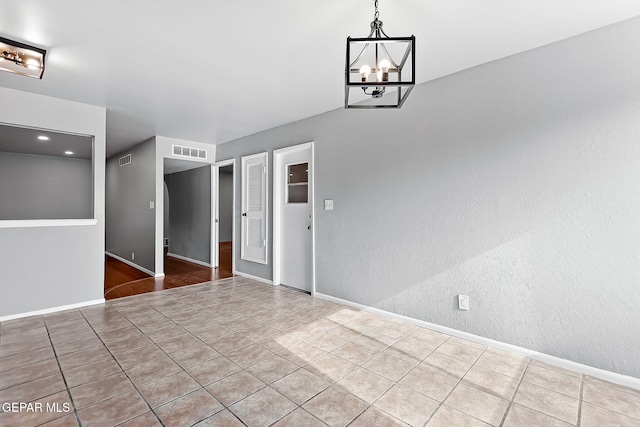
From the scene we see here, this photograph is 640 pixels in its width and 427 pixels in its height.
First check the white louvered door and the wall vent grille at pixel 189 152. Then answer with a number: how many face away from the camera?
0

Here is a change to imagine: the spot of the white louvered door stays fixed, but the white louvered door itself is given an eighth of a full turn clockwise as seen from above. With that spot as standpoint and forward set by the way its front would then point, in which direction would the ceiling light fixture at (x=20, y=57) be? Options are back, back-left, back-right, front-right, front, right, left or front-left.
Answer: front-left

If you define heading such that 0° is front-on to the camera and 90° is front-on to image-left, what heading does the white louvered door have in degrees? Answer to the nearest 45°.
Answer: approximately 45°

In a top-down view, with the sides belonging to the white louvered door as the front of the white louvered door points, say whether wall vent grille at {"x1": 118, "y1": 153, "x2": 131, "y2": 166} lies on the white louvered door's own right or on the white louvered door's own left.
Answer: on the white louvered door's own right

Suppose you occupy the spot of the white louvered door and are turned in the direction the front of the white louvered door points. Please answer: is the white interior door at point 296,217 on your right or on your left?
on your left

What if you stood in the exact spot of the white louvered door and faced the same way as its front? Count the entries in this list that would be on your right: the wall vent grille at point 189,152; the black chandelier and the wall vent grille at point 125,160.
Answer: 2

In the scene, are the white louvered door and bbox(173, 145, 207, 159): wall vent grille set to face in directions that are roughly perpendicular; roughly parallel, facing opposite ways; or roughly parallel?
roughly perpendicular

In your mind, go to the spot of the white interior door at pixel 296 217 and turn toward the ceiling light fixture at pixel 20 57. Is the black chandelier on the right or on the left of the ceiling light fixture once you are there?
left

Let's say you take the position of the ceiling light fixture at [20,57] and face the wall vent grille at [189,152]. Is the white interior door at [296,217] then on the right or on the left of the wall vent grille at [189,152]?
right

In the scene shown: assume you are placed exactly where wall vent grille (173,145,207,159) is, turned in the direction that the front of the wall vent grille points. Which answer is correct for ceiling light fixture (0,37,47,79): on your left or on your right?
on your right

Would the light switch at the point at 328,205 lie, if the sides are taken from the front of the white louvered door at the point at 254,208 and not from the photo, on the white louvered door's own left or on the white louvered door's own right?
on the white louvered door's own left
